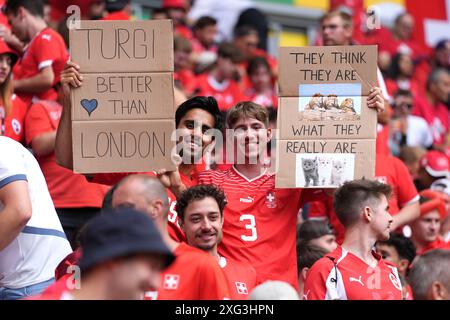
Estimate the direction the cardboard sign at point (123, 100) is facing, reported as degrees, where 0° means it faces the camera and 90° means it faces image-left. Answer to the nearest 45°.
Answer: approximately 0°

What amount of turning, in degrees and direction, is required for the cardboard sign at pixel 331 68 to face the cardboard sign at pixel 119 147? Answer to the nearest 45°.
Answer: approximately 90° to its right

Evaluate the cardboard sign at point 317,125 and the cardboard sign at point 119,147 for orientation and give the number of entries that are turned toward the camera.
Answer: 2
